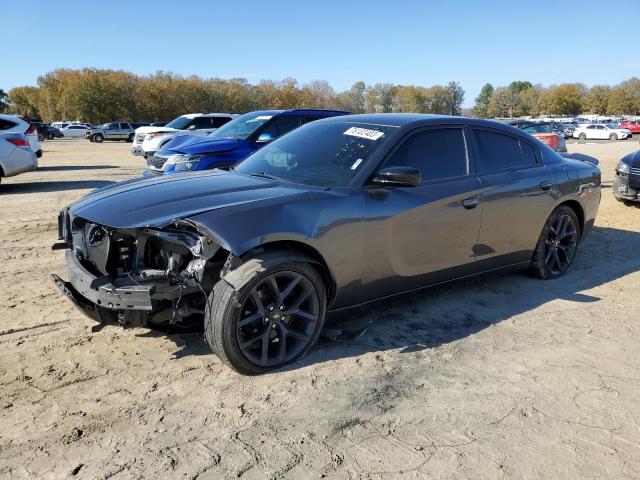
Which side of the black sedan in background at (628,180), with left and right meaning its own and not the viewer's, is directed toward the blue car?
front

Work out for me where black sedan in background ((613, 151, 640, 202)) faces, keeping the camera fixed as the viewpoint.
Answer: facing the viewer and to the left of the viewer

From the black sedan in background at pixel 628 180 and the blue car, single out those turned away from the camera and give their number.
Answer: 0

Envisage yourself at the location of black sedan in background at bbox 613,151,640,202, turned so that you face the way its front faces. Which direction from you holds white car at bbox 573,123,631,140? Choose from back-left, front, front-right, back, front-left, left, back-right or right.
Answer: back-right

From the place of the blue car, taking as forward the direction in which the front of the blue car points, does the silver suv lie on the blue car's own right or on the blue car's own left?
on the blue car's own right

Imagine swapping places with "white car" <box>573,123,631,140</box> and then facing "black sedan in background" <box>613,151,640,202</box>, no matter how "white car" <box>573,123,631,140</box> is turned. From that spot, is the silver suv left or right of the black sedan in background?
right

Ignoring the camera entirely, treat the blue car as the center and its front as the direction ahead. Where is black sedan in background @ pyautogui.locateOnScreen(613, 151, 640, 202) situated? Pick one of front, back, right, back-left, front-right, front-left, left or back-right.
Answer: back-left

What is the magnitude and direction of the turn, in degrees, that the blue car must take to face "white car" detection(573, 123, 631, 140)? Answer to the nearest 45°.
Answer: approximately 180°

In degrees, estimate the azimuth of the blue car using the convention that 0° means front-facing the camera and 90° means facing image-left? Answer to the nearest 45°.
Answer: approximately 45°
